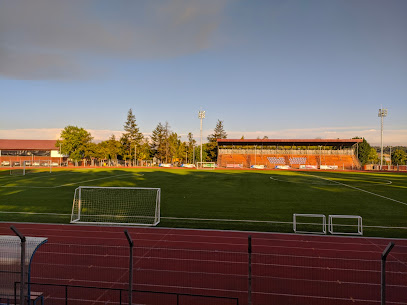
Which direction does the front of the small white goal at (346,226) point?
away from the camera
